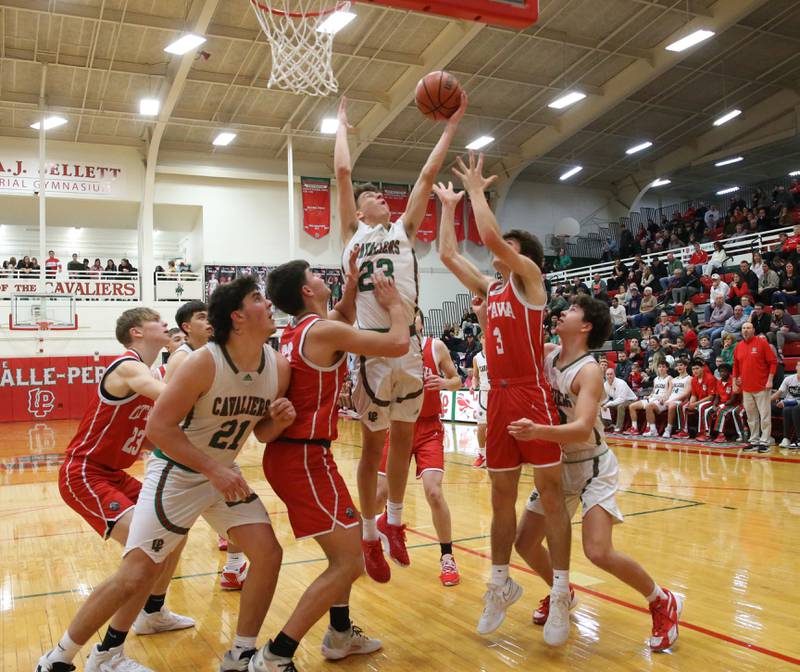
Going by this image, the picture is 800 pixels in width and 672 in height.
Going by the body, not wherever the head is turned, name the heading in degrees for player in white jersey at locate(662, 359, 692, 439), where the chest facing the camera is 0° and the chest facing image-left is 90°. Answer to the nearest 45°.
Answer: approximately 45°

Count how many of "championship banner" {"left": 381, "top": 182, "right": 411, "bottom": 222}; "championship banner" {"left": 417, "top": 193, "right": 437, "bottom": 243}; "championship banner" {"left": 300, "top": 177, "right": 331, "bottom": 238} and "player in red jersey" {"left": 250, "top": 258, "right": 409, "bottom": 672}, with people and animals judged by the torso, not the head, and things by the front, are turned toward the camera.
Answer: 3

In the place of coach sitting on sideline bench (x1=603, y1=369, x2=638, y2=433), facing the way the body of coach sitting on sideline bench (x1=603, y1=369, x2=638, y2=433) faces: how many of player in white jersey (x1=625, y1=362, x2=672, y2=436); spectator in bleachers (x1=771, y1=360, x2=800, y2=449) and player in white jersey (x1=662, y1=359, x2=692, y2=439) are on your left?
3

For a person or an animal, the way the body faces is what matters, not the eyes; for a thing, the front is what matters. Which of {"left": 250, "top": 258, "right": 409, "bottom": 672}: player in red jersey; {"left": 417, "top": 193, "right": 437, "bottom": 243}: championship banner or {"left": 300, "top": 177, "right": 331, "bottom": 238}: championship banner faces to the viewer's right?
the player in red jersey

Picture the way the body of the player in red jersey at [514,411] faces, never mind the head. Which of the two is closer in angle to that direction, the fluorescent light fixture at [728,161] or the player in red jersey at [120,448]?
the player in red jersey

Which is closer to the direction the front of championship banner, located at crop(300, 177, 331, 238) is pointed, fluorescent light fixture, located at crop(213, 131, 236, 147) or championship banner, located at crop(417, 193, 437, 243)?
the fluorescent light fixture

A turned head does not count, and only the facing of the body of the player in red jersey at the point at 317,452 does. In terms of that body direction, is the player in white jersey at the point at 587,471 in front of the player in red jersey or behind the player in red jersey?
in front

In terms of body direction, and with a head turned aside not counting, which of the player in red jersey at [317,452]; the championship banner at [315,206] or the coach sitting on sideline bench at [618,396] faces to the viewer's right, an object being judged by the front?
the player in red jersey

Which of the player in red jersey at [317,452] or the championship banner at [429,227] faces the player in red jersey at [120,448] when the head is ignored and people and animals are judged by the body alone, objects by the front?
the championship banner

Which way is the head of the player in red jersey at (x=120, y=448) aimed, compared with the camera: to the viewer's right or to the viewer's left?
to the viewer's right

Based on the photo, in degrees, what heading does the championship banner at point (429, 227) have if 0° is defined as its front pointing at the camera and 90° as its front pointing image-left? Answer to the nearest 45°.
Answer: approximately 0°

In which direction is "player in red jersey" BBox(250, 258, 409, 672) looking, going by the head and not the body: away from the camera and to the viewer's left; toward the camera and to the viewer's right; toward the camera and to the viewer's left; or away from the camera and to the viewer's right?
away from the camera and to the viewer's right

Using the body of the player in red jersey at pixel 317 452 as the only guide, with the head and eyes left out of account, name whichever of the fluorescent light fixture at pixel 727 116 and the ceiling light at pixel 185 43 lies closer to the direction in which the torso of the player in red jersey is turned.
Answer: the fluorescent light fixture

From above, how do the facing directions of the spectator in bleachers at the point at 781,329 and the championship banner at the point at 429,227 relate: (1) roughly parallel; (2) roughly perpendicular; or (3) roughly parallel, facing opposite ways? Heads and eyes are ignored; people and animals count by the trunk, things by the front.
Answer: roughly perpendicular
